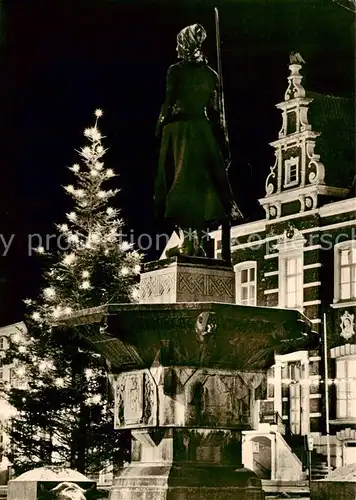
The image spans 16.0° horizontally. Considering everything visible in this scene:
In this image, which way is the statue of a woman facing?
away from the camera

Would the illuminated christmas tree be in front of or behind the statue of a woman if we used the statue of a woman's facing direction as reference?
in front
